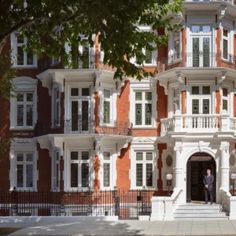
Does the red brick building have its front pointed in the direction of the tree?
yes

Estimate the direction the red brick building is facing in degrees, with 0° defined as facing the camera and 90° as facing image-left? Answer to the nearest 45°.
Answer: approximately 0°
